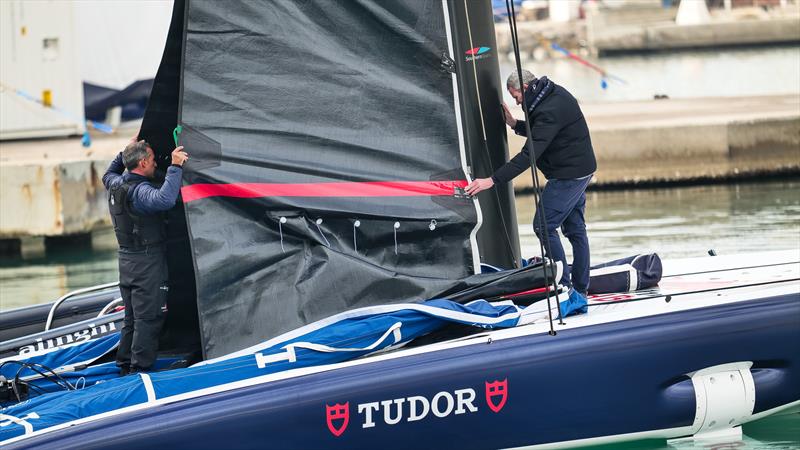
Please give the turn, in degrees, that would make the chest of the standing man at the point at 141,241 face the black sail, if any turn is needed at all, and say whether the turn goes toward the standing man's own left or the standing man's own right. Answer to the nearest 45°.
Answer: approximately 45° to the standing man's own right

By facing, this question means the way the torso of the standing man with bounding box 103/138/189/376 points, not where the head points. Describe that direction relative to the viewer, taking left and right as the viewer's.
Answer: facing away from the viewer and to the right of the viewer

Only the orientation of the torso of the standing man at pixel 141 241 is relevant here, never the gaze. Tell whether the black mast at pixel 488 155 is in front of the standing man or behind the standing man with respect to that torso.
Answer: in front

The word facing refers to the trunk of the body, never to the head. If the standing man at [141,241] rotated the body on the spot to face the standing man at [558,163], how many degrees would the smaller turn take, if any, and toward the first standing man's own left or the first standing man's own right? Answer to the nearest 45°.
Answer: approximately 45° to the first standing man's own right

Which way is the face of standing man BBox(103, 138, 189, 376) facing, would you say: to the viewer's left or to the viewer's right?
to the viewer's right
